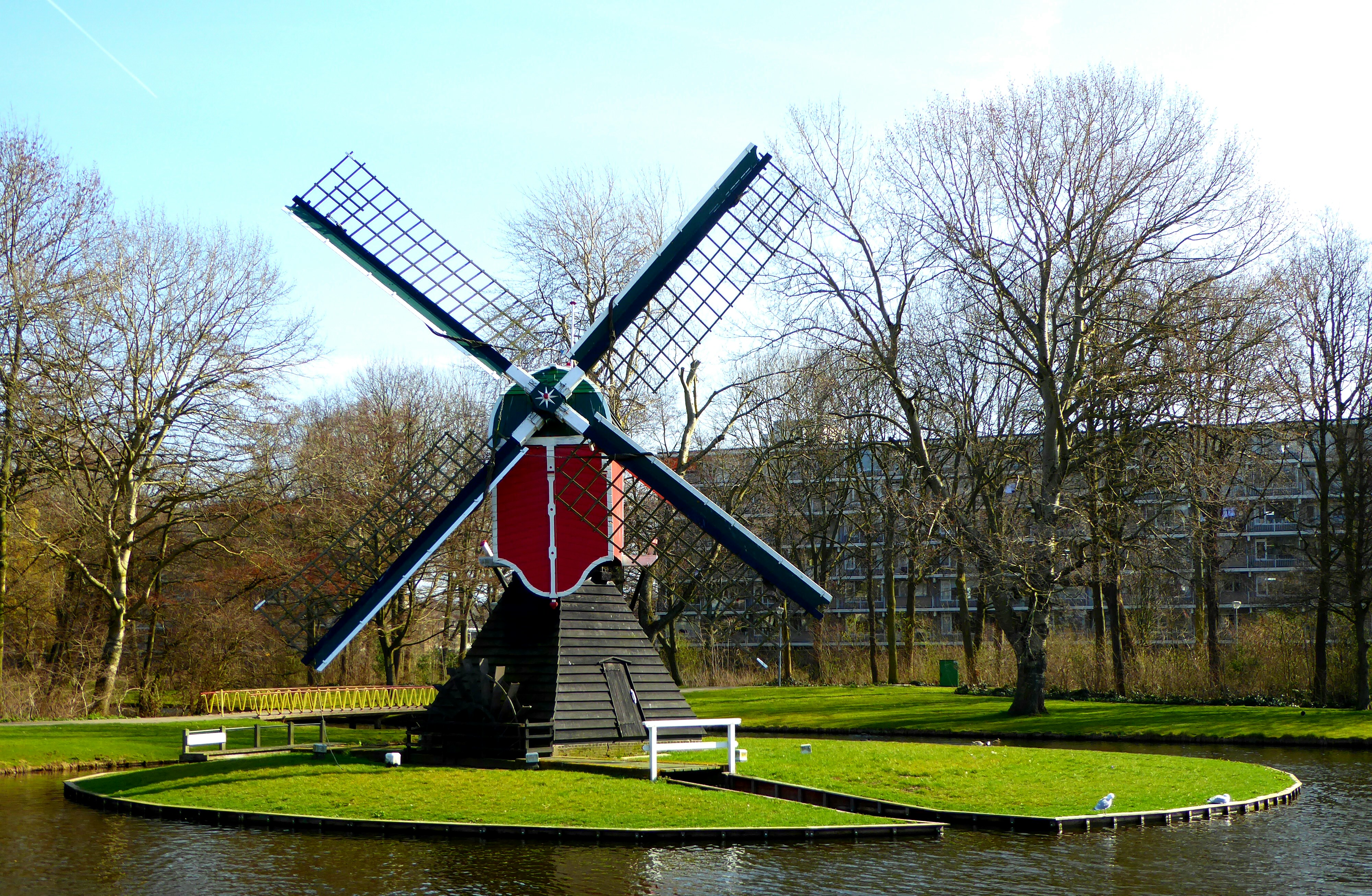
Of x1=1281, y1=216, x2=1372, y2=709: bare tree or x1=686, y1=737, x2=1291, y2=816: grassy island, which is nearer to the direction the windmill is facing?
the grassy island

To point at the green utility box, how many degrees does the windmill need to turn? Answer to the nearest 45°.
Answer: approximately 135° to its left

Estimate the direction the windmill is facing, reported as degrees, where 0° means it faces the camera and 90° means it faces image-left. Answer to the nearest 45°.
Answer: approximately 0°
